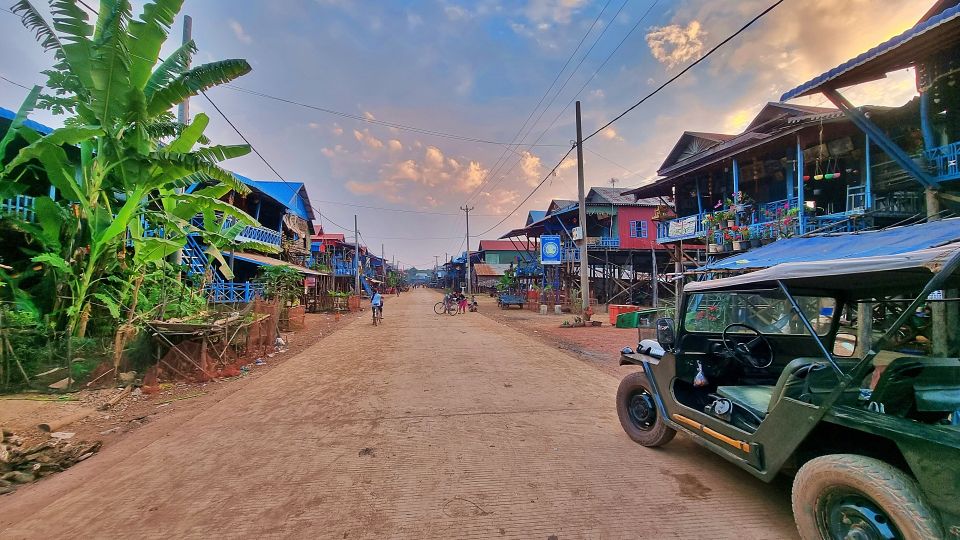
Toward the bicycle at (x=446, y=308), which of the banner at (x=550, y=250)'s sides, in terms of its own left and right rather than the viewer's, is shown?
right

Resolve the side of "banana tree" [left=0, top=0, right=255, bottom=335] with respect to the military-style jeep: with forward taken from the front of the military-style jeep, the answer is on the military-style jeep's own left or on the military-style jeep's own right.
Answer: on the military-style jeep's own left

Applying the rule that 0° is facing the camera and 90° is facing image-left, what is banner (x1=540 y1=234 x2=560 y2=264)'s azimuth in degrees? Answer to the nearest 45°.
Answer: approximately 0°

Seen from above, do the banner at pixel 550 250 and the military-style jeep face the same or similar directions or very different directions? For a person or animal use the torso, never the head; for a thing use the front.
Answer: very different directions

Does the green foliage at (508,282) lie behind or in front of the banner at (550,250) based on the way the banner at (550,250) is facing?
behind

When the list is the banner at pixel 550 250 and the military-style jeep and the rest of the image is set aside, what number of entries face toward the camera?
1

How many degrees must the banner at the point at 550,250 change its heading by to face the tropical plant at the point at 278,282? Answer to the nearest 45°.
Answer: approximately 45° to its right

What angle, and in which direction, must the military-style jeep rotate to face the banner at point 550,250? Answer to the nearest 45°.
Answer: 0° — it already faces it

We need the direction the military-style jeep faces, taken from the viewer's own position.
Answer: facing away from the viewer and to the left of the viewer

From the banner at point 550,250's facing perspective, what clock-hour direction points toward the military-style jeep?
The military-style jeep is roughly at 12 o'clock from the banner.
